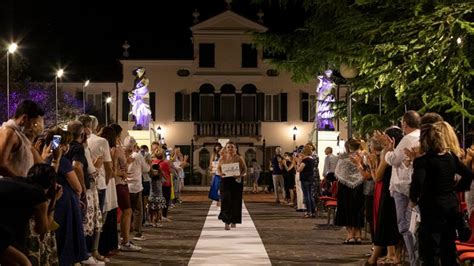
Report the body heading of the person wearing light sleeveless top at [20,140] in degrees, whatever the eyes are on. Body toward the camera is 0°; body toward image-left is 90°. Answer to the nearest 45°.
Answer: approximately 270°

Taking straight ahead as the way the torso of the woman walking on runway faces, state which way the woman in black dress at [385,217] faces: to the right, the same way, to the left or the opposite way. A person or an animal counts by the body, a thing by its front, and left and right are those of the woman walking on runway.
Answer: to the right

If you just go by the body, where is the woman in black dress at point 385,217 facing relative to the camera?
to the viewer's left

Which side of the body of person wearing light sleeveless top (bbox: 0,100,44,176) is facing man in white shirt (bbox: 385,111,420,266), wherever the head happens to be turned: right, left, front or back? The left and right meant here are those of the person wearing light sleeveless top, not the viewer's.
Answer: front

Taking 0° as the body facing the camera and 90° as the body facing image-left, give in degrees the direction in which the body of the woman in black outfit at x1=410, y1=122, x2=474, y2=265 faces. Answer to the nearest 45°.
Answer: approximately 180°

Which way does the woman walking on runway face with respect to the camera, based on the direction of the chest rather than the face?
toward the camera

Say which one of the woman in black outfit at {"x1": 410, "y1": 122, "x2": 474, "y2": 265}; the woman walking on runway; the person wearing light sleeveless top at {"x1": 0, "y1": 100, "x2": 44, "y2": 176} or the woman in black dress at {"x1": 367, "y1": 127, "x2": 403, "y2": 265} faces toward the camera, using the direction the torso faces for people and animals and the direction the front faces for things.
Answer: the woman walking on runway

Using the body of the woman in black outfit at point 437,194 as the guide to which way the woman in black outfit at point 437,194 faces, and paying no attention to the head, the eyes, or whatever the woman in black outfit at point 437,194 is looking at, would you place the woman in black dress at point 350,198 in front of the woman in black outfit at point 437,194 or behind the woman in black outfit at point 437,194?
in front
